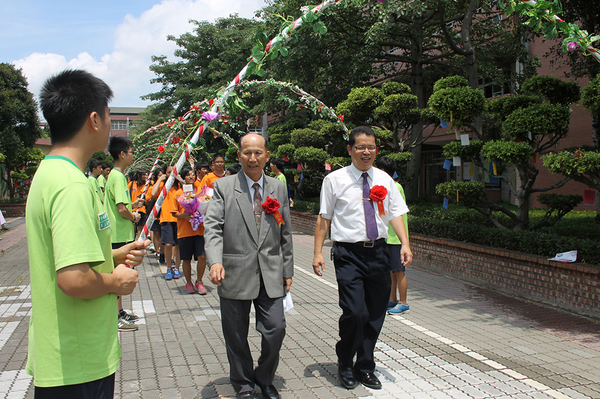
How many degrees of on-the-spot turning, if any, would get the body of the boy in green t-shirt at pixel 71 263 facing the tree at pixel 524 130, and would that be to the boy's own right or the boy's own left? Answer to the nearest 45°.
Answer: approximately 45° to the boy's own left

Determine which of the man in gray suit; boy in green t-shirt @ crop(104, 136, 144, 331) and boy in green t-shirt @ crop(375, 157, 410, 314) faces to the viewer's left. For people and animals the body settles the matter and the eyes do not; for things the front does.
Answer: boy in green t-shirt @ crop(375, 157, 410, 314)

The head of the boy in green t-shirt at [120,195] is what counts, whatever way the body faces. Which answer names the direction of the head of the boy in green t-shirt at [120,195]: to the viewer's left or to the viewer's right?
to the viewer's right

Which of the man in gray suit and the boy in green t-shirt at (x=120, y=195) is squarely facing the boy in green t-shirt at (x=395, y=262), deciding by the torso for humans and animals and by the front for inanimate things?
the boy in green t-shirt at (x=120, y=195)

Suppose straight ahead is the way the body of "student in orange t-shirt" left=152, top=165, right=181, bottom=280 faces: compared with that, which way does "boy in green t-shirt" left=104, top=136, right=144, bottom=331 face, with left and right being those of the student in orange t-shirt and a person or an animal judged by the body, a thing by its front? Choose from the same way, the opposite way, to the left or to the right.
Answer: to the left

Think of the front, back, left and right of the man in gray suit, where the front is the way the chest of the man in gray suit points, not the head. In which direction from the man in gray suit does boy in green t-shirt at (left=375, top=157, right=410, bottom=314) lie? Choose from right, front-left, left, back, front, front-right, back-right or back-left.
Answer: back-left

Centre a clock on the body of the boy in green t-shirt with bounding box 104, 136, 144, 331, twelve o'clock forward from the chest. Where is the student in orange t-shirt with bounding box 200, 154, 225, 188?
The student in orange t-shirt is roughly at 10 o'clock from the boy in green t-shirt.

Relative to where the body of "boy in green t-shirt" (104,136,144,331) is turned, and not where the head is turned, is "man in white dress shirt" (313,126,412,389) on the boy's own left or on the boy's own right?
on the boy's own right

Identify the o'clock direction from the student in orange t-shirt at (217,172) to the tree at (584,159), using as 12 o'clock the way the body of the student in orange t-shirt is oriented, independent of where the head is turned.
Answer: The tree is roughly at 10 o'clock from the student in orange t-shirt.

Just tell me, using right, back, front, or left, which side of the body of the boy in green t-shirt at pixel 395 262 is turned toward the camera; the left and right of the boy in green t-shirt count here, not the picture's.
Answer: left

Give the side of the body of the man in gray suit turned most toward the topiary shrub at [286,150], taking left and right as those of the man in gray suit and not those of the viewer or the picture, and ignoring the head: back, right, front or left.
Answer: back

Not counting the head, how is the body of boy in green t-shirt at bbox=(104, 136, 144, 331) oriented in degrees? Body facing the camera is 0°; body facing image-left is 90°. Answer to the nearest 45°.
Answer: approximately 270°

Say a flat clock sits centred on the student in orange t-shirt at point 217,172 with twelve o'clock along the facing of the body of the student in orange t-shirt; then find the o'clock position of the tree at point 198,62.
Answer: The tree is roughly at 6 o'clock from the student in orange t-shirt.

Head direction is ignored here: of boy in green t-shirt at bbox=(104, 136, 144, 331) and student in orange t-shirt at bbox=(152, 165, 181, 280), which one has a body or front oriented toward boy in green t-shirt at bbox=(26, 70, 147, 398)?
the student in orange t-shirt
